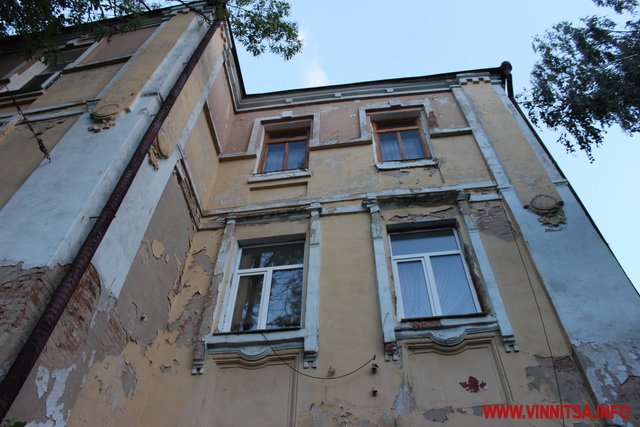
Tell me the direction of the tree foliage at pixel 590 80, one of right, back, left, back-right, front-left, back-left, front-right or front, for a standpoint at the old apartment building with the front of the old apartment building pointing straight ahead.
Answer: left

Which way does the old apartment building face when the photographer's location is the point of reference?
facing the viewer
